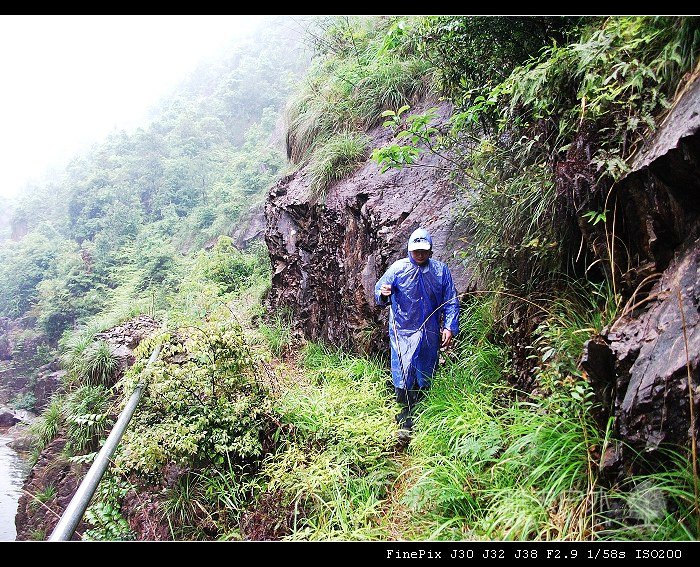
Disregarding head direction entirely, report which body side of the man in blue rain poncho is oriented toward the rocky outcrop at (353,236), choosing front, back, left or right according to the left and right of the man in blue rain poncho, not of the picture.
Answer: back

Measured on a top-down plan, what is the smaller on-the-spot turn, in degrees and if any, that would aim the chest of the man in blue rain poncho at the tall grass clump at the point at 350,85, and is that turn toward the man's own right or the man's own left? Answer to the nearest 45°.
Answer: approximately 180°

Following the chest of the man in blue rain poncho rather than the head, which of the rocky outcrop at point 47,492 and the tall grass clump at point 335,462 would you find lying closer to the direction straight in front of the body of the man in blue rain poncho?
the tall grass clump

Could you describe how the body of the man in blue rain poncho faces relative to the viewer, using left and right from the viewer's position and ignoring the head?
facing the viewer

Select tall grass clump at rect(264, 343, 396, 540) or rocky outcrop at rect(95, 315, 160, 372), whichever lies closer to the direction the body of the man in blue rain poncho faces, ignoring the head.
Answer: the tall grass clump

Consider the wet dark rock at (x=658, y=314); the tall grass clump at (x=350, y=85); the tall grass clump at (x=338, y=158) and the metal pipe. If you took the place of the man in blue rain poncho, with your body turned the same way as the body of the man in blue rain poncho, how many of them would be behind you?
2

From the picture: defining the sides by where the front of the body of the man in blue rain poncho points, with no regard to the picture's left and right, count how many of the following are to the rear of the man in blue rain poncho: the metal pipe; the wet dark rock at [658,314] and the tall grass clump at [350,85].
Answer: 1

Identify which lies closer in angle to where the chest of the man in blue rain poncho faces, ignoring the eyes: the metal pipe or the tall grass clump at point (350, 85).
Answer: the metal pipe

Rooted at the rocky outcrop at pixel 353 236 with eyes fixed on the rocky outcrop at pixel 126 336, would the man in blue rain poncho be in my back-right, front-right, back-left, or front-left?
back-left

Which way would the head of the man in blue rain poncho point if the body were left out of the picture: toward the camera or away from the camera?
toward the camera
